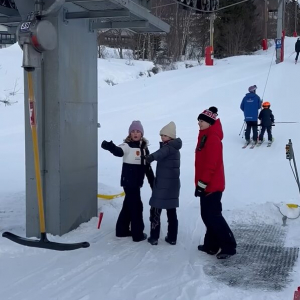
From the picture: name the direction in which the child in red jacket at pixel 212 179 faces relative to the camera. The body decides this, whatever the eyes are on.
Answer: to the viewer's left

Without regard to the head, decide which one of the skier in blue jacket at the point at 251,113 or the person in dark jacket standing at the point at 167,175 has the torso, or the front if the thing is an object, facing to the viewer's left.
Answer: the person in dark jacket standing

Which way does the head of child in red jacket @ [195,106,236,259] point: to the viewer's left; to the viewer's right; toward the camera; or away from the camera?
to the viewer's left
